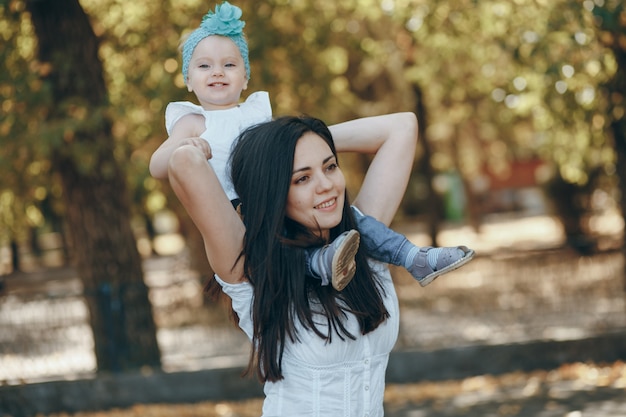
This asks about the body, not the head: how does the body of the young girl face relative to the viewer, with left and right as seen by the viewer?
facing the viewer and to the right of the viewer

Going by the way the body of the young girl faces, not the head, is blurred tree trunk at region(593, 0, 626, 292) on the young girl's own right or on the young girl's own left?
on the young girl's own left

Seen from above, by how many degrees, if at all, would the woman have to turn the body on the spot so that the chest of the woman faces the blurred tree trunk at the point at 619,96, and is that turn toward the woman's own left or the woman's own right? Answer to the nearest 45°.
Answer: approximately 90° to the woman's own left

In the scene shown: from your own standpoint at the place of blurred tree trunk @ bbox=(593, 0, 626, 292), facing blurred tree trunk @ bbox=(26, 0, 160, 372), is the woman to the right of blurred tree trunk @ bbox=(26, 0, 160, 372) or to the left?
left

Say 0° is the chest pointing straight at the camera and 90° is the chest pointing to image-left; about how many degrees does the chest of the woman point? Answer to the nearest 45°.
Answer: approximately 315°

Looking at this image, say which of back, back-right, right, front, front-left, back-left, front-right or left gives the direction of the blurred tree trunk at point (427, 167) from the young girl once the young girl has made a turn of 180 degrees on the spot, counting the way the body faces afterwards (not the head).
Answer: front-right
